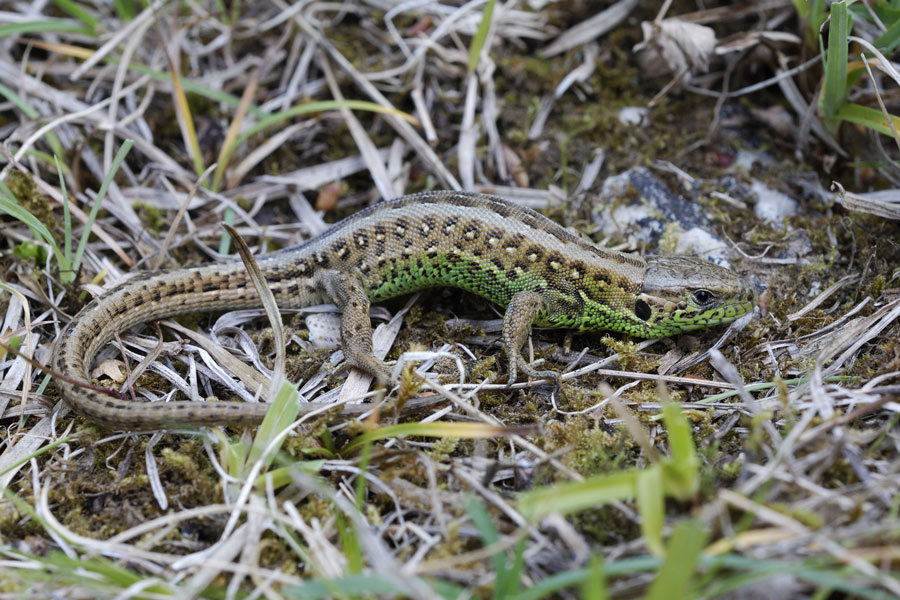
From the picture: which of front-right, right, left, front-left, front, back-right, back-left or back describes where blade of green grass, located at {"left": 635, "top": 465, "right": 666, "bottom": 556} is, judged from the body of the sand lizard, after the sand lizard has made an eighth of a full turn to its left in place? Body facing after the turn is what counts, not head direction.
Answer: back-right

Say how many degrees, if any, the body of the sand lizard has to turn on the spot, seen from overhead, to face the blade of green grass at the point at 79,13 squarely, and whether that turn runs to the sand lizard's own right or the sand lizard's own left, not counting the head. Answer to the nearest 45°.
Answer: approximately 135° to the sand lizard's own left

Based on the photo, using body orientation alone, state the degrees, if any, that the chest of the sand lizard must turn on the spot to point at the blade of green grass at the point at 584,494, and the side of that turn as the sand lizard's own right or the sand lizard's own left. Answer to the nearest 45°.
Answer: approximately 90° to the sand lizard's own right

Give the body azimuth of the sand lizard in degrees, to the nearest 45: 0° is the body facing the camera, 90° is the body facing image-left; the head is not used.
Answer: approximately 270°

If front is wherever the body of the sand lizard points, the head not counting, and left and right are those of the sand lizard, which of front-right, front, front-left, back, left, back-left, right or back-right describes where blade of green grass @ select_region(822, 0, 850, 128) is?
front

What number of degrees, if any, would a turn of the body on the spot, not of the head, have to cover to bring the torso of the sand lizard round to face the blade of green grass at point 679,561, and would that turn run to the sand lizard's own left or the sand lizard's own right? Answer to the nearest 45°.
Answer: approximately 90° to the sand lizard's own right

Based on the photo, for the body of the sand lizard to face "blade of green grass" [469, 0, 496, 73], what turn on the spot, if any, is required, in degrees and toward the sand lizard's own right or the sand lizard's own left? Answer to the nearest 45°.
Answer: approximately 90° to the sand lizard's own left

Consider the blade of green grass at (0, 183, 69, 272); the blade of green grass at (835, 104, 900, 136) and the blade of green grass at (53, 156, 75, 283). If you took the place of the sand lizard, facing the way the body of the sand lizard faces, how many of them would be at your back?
2

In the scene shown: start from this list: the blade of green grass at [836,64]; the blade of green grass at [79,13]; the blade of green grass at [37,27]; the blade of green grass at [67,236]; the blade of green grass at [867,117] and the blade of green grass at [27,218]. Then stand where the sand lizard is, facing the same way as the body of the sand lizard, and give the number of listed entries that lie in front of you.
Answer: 2

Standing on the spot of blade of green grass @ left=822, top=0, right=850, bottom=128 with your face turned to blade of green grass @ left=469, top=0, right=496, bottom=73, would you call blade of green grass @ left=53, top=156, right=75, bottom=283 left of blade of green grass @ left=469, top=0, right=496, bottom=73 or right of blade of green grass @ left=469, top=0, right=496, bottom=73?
left

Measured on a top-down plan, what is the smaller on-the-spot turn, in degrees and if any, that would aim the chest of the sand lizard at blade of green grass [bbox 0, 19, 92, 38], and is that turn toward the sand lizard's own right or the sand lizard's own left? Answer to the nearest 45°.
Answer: approximately 135° to the sand lizard's own left

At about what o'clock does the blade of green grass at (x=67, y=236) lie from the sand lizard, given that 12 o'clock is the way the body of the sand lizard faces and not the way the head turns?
The blade of green grass is roughly at 6 o'clock from the sand lizard.

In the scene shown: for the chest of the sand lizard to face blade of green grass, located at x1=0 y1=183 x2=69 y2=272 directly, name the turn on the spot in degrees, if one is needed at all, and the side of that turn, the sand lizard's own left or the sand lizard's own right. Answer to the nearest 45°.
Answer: approximately 180°

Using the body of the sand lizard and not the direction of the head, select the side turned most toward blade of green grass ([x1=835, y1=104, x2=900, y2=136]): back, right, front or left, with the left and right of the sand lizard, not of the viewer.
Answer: front

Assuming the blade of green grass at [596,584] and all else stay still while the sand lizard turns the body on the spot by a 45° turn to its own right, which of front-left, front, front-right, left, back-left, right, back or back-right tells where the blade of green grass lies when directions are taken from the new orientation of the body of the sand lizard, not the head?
front-right

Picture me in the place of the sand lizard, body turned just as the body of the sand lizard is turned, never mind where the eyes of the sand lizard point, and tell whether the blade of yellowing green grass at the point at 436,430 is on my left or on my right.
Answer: on my right
